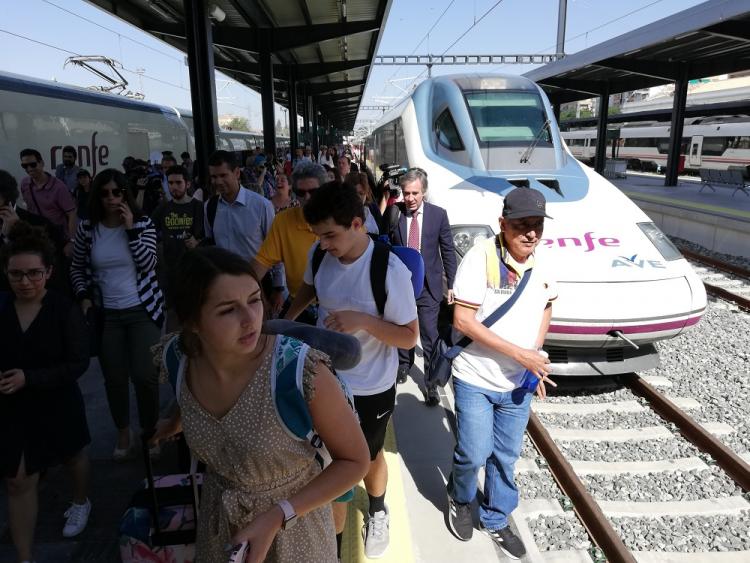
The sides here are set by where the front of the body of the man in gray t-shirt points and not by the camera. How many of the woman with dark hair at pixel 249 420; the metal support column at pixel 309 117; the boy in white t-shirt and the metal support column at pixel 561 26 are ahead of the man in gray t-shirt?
2

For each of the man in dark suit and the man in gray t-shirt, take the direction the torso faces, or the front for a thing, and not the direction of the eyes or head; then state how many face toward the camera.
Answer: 2

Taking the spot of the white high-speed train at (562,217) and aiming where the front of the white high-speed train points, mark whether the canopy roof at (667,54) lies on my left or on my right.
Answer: on my left

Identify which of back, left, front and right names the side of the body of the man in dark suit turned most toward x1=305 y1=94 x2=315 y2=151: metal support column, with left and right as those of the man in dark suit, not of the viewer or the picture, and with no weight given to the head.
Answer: back

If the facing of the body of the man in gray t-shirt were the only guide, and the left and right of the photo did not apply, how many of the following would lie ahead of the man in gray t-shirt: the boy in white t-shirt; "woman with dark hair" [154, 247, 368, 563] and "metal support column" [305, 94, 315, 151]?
2

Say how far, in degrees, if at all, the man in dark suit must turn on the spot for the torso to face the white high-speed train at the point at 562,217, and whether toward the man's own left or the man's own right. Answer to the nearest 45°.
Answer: approximately 135° to the man's own left

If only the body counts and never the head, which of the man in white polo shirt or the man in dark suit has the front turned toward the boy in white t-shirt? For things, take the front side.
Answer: the man in dark suit

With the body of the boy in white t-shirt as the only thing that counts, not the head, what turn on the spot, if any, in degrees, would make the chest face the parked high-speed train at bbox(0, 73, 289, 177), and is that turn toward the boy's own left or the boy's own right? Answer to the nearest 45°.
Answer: approximately 90° to the boy's own right

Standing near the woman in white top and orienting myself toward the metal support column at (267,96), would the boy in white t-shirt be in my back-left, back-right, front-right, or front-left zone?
back-right
